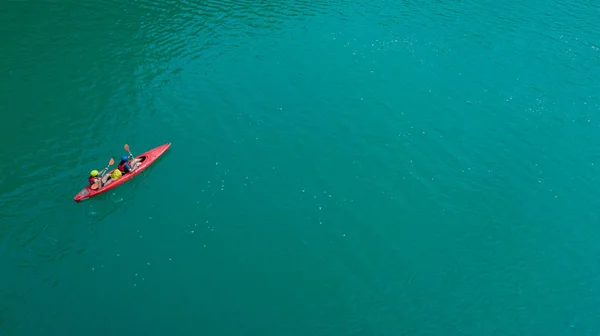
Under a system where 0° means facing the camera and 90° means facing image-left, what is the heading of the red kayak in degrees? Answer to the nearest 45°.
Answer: approximately 225°
